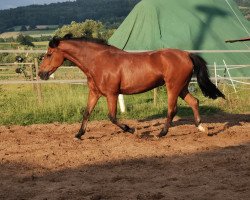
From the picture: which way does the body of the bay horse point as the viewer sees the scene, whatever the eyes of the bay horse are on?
to the viewer's left

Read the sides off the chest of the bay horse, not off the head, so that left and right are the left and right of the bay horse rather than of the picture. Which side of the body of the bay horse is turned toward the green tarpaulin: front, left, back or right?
right

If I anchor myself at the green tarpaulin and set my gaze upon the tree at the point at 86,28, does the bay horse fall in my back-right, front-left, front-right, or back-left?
back-left

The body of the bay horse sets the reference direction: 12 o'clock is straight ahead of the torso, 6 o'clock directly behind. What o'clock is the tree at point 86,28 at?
The tree is roughly at 3 o'clock from the bay horse.

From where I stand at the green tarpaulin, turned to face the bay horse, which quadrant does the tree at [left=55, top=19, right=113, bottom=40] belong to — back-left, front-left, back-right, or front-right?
back-right
